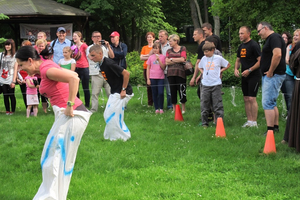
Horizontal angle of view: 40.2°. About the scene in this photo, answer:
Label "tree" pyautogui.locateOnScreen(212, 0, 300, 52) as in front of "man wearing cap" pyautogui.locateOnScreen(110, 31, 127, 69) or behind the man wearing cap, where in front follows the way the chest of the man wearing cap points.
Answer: behind

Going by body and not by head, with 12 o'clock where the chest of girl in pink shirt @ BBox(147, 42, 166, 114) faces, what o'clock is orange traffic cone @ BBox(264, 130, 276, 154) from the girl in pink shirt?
The orange traffic cone is roughly at 11 o'clock from the girl in pink shirt.

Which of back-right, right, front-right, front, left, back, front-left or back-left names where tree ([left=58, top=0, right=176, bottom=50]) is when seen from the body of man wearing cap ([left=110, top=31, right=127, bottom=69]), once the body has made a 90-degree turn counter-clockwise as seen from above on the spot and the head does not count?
back-left

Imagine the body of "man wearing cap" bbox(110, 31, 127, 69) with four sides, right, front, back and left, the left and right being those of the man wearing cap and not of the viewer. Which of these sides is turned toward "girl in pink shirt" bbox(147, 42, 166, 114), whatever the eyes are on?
left

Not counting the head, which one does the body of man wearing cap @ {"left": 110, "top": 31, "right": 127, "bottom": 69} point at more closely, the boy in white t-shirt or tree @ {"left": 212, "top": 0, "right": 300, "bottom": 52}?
the boy in white t-shirt

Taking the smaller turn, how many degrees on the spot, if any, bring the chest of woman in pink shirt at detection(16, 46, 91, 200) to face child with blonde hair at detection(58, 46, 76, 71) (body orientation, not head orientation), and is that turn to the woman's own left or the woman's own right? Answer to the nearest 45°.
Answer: approximately 90° to the woman's own right

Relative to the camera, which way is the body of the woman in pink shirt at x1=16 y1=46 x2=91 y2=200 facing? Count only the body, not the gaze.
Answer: to the viewer's left
